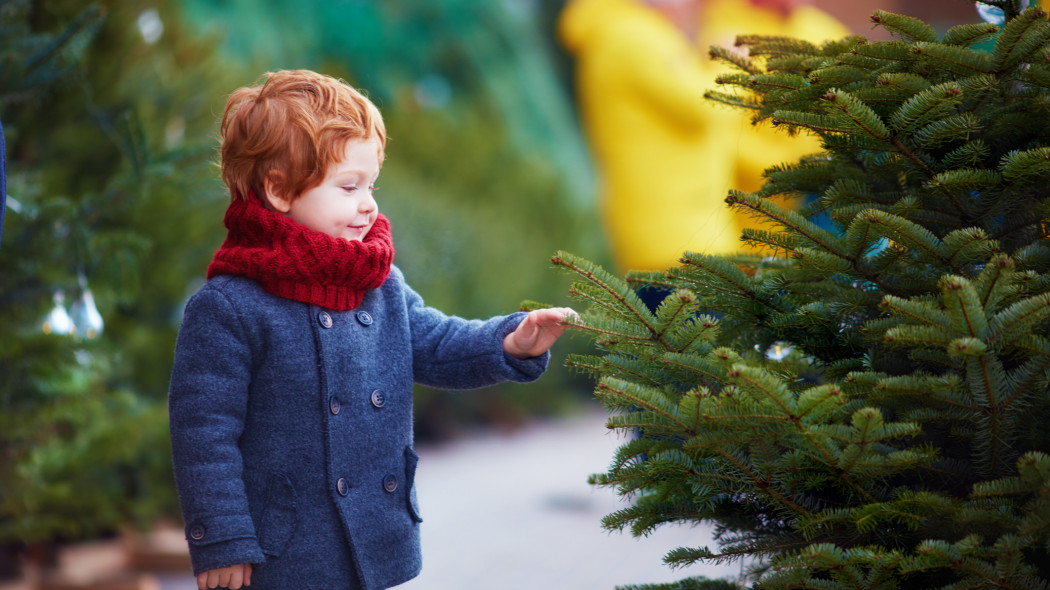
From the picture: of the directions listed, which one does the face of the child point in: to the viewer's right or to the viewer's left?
to the viewer's right

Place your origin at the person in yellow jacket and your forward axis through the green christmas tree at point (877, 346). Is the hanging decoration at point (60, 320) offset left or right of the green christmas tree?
right

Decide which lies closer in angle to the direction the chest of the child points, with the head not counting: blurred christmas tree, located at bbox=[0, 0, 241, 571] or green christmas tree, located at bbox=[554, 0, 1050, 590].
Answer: the green christmas tree

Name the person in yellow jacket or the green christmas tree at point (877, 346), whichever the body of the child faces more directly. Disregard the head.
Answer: the green christmas tree

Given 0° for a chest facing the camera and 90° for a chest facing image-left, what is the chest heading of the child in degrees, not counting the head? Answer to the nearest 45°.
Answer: approximately 315°

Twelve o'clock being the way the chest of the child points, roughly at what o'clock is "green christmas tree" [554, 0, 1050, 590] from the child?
The green christmas tree is roughly at 11 o'clock from the child.
